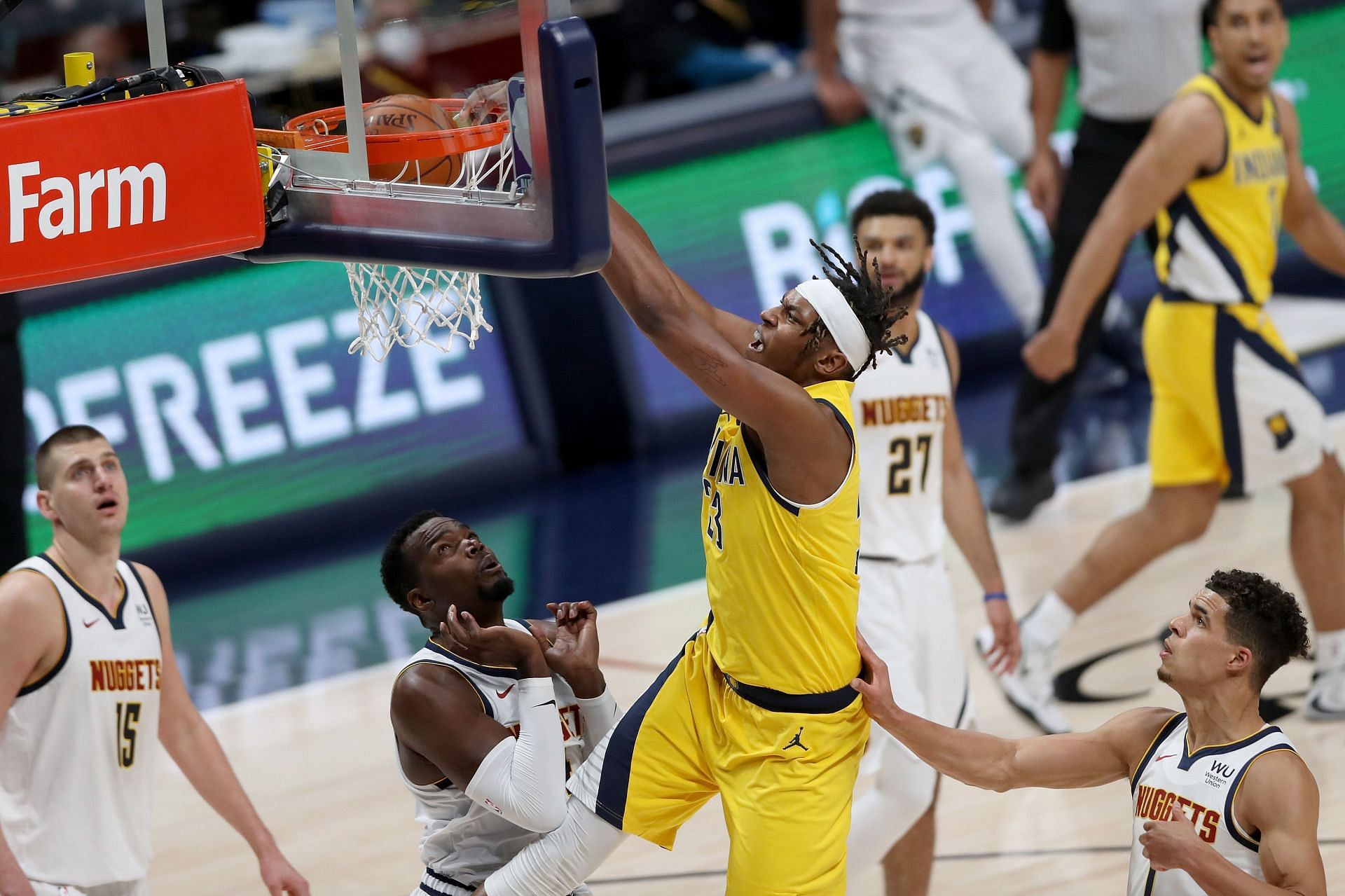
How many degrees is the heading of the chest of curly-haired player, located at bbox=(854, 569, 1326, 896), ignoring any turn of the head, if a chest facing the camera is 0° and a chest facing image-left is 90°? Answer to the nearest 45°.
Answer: approximately 45°

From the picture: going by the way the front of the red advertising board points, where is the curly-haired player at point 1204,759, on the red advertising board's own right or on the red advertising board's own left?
on the red advertising board's own left

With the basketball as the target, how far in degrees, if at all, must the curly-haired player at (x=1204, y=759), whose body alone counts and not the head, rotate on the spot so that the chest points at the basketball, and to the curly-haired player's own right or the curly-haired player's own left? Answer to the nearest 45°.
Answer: approximately 45° to the curly-haired player's own right

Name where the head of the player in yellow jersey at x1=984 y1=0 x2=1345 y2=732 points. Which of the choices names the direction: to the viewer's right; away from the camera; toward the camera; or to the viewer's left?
toward the camera

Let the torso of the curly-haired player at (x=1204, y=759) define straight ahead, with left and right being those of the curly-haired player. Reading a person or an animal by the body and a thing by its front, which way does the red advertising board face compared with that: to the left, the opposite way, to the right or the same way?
to the left

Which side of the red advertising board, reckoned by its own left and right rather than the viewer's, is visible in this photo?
front

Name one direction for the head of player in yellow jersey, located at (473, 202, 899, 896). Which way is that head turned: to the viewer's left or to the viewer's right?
to the viewer's left

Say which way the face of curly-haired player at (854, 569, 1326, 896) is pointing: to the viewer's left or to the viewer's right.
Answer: to the viewer's left

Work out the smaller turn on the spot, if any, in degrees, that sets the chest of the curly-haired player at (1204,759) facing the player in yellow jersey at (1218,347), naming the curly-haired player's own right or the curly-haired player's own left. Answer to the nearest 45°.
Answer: approximately 135° to the curly-haired player's own right

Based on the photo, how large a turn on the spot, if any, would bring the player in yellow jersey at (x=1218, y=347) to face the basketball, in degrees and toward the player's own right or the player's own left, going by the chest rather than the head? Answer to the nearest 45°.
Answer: approximately 90° to the player's own right

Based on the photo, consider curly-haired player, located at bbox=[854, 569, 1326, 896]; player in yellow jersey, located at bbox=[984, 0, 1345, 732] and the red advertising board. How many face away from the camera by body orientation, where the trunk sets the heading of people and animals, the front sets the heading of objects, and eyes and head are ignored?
0

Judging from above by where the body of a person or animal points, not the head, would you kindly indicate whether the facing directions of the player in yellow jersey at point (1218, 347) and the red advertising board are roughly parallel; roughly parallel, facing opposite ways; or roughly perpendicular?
roughly parallel

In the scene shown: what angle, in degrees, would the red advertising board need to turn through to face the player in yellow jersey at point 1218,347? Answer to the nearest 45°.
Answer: approximately 135° to its left
